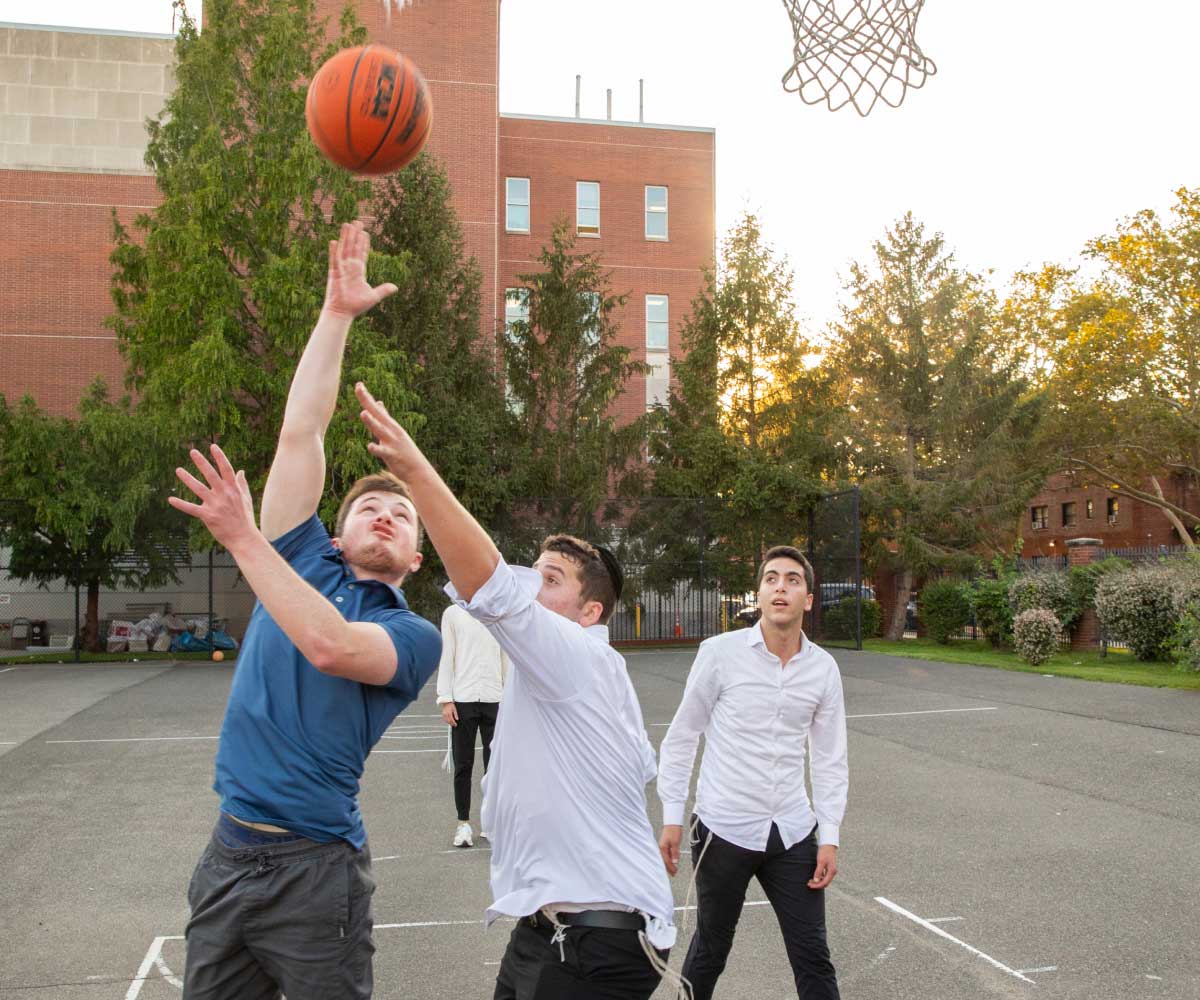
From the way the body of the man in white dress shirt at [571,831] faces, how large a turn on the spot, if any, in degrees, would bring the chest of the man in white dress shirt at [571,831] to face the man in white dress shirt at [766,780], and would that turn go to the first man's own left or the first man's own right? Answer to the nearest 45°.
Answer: approximately 135° to the first man's own right

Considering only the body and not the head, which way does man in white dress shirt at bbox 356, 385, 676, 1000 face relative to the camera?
to the viewer's left

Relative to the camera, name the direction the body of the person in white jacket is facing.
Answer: toward the camera

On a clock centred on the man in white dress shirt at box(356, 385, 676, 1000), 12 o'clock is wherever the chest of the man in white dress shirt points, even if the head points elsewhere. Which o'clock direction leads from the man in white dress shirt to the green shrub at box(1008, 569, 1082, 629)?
The green shrub is roughly at 4 o'clock from the man in white dress shirt.

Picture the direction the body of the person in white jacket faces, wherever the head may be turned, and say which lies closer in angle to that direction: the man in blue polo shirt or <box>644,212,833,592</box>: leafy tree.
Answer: the man in blue polo shirt

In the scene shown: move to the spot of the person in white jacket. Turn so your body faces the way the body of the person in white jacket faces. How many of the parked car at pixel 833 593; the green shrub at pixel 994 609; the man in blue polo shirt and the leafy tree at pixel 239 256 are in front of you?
1

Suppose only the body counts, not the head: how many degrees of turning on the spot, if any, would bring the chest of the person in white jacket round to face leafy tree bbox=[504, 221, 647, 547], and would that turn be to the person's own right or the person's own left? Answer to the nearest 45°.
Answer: approximately 180°

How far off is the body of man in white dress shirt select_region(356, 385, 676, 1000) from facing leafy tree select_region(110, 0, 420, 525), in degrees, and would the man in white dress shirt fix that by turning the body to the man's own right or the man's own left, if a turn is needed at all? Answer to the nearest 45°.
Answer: approximately 90° to the man's own right

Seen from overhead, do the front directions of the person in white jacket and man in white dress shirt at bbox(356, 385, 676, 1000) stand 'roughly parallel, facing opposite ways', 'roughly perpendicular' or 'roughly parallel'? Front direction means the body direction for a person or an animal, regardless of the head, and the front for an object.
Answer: roughly perpendicular

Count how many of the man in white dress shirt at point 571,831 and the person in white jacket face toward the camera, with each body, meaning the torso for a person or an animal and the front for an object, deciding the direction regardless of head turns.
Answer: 1

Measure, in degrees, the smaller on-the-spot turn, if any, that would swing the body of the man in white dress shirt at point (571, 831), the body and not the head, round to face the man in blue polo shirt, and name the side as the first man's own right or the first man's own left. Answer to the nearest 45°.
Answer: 0° — they already face them
